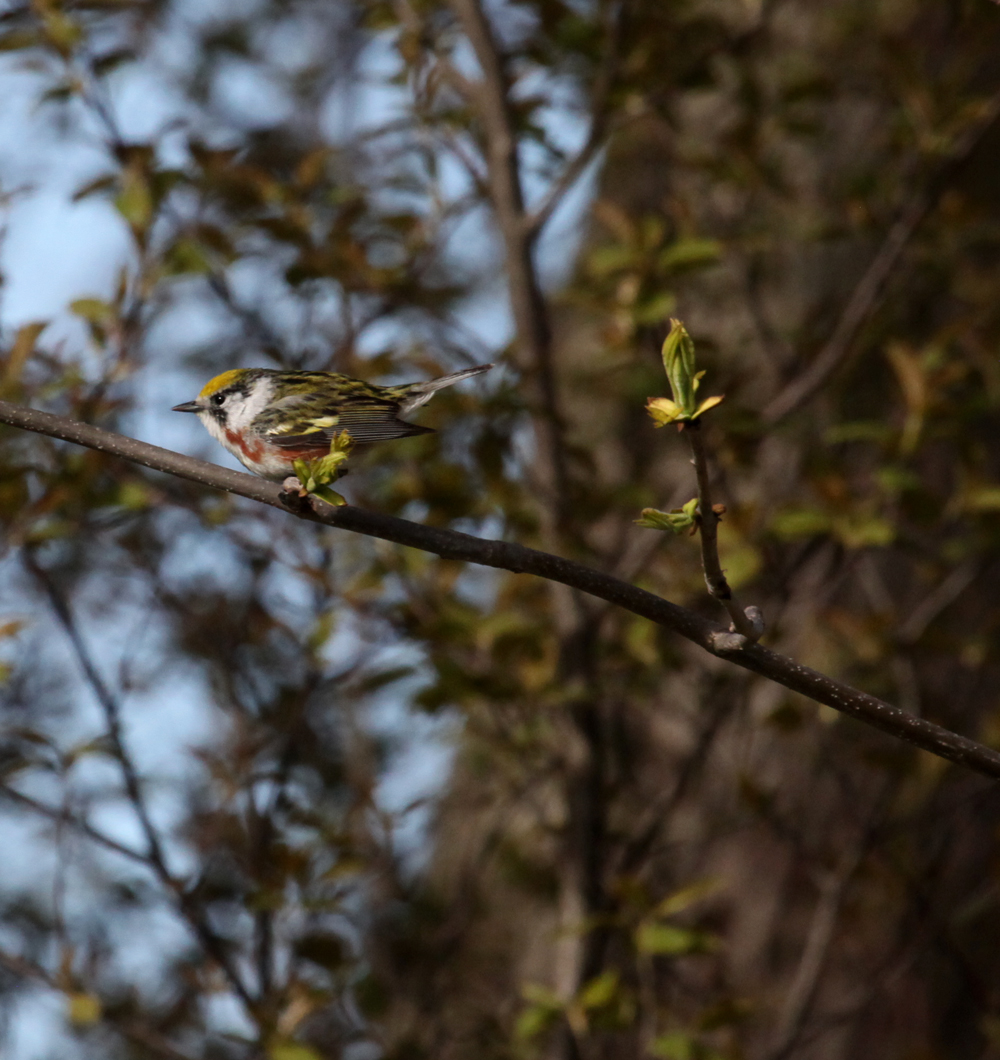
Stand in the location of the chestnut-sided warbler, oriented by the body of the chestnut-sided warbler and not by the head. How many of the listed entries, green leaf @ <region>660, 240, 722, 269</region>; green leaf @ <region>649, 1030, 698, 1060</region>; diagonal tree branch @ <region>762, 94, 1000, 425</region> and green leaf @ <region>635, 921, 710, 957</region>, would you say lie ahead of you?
0

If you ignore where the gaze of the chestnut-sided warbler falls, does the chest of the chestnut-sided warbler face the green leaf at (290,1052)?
no

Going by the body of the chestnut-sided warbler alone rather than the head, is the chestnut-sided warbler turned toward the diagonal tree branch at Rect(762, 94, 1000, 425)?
no

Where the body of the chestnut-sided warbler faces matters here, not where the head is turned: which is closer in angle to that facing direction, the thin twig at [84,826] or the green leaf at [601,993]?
the thin twig

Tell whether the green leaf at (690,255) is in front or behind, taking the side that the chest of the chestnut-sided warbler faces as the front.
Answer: behind

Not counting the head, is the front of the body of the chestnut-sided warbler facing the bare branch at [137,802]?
no

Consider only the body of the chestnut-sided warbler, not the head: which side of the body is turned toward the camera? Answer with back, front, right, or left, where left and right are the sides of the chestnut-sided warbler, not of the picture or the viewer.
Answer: left
